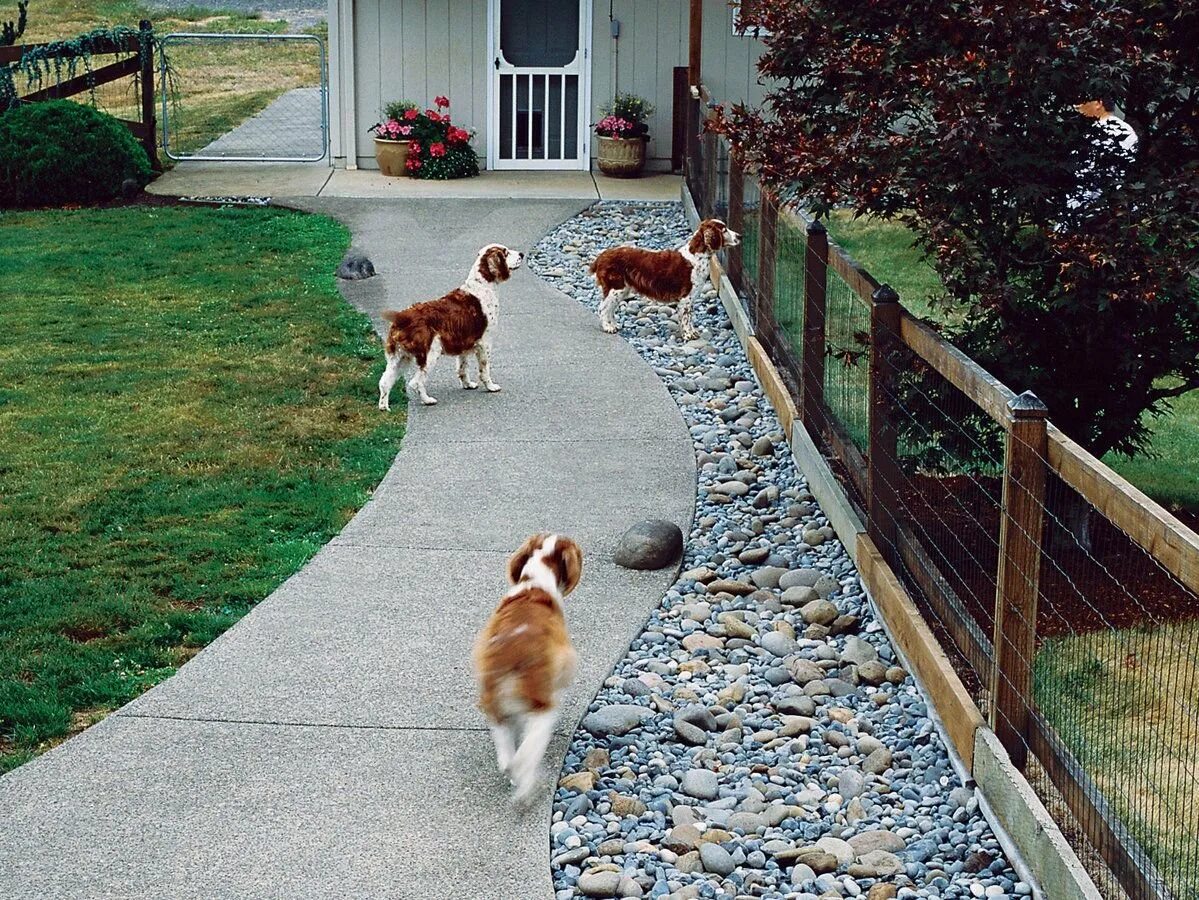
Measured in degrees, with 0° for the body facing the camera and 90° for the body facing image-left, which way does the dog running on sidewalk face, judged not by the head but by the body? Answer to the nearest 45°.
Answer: approximately 180°

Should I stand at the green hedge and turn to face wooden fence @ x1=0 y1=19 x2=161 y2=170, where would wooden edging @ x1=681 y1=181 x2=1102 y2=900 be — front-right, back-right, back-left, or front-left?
back-right

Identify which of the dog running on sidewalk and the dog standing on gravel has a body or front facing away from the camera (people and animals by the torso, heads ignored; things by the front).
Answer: the dog running on sidewalk

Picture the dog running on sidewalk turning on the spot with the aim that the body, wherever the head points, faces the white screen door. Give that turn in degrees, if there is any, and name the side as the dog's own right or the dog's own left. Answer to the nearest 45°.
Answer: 0° — it already faces it

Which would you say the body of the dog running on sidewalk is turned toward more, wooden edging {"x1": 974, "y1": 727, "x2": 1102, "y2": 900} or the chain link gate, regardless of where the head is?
the chain link gate

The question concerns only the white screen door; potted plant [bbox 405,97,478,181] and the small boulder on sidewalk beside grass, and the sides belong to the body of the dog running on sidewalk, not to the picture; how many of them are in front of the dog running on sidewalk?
3

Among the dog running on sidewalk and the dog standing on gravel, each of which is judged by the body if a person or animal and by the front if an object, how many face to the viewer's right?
1

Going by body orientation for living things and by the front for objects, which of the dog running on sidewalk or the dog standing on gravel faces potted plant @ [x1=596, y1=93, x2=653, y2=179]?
the dog running on sidewalk

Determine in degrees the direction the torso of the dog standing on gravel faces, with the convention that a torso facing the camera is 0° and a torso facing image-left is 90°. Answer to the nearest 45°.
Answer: approximately 270°

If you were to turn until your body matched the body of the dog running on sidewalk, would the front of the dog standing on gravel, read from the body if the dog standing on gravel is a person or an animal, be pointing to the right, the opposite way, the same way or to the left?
to the right

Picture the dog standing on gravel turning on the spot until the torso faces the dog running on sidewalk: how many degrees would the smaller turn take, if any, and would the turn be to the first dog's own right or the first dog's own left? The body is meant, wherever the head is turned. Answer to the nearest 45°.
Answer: approximately 90° to the first dog's own right
